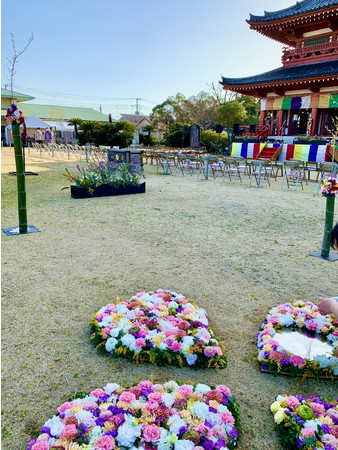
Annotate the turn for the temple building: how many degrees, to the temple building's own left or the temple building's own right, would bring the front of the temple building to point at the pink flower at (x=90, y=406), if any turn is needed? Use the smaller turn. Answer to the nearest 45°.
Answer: approximately 45° to the temple building's own left

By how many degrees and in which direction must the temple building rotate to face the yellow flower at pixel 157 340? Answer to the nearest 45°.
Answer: approximately 45° to its left

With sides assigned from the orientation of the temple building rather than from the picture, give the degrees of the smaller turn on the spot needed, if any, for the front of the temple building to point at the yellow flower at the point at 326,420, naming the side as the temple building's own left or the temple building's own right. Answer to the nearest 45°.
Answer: approximately 45° to the temple building's own left

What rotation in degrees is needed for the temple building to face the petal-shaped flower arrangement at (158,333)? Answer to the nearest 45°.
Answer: approximately 45° to its left

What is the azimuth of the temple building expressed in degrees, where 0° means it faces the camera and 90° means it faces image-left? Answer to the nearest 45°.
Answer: approximately 45°
